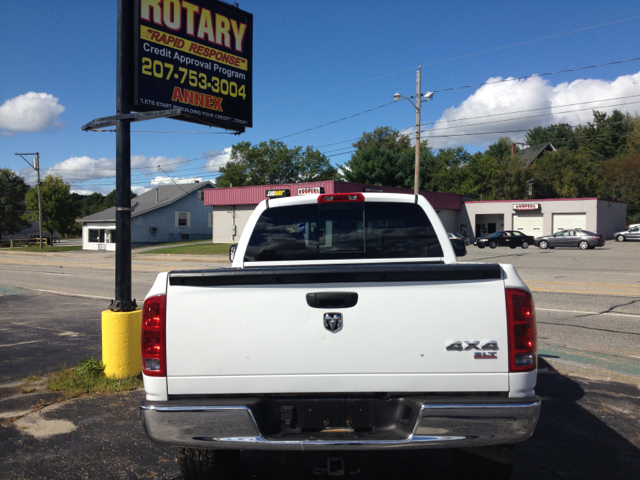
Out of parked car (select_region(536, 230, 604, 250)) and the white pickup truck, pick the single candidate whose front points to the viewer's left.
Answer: the parked car

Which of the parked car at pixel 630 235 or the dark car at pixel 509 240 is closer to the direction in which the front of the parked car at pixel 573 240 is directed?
the dark car

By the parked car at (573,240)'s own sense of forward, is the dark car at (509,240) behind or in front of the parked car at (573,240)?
in front

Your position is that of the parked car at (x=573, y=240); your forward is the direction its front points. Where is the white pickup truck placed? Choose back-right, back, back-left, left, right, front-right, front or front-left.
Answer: left

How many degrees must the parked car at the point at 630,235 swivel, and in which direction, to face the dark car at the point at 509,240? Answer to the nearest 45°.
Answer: approximately 45° to its left

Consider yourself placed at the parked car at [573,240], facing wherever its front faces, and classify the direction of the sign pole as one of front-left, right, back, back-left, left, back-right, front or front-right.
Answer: left

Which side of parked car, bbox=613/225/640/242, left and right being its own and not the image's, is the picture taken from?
left

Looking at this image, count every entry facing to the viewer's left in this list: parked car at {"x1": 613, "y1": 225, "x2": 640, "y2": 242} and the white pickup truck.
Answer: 1

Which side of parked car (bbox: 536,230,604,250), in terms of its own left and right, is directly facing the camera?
left

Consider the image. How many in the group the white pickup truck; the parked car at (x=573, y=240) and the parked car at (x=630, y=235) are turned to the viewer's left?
2

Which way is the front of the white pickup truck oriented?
away from the camera

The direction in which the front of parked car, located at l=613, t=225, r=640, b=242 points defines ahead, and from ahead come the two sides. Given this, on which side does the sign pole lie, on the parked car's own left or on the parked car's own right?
on the parked car's own left
